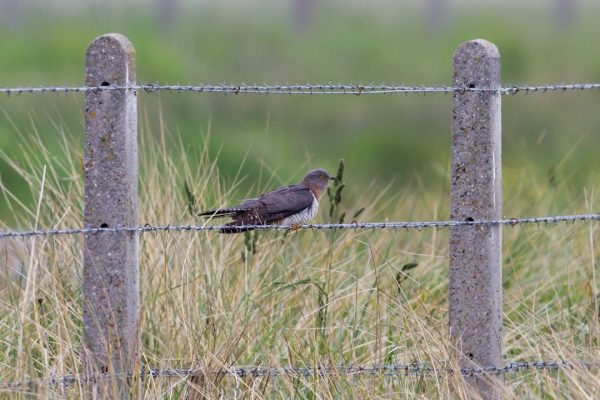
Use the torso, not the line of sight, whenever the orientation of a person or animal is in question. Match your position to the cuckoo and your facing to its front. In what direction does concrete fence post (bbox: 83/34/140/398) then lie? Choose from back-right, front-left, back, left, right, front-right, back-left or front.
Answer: back-right

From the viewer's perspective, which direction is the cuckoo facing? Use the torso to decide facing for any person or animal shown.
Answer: to the viewer's right

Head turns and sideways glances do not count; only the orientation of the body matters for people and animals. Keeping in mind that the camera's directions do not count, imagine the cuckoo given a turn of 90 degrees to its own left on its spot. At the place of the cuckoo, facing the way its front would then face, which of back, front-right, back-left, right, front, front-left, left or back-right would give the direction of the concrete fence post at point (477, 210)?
back-right
